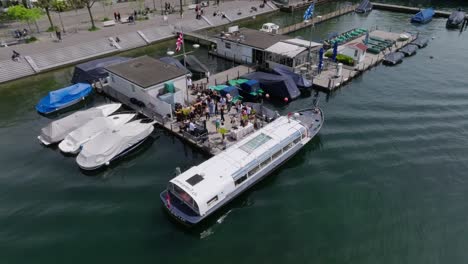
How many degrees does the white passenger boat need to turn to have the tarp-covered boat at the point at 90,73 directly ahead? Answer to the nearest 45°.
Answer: approximately 90° to its left

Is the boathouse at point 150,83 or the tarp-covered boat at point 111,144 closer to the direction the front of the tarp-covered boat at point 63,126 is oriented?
the boathouse

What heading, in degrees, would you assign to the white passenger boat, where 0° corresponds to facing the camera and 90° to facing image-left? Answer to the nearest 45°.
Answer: approximately 225°

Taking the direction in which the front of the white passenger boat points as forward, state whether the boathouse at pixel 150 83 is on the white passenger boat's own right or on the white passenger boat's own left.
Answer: on the white passenger boat's own left
